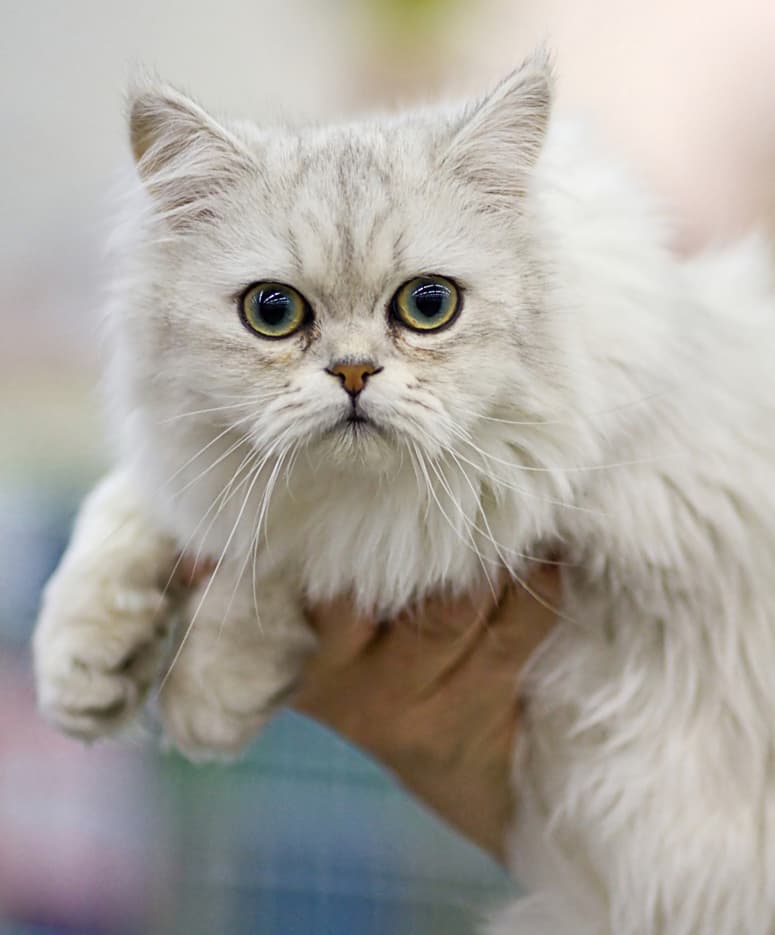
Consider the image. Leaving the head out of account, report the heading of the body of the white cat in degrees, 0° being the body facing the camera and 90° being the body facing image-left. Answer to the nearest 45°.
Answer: approximately 45°
